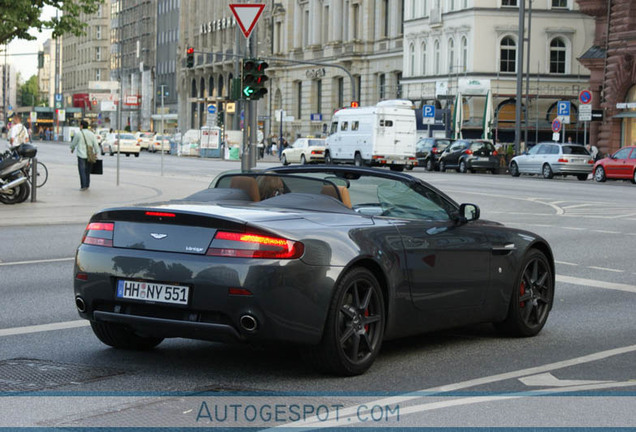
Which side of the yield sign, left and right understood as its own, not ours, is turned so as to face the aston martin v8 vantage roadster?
front

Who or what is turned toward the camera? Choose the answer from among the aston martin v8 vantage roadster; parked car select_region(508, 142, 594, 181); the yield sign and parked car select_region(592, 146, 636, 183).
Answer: the yield sign

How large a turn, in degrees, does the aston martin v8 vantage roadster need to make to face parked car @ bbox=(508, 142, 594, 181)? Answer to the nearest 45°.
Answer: approximately 45° to its left

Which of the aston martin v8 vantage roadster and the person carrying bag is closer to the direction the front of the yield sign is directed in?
the aston martin v8 vantage roadster

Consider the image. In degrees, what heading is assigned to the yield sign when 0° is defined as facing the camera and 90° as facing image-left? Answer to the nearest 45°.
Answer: approximately 0°

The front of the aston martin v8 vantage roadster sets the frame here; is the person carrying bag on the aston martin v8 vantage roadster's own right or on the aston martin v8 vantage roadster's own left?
on the aston martin v8 vantage roadster's own left

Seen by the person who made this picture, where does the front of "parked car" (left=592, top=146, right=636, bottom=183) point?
facing away from the viewer and to the left of the viewer

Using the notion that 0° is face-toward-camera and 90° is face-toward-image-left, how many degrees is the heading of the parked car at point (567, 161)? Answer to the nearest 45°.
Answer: approximately 135°

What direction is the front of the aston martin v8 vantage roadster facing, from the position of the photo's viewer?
facing away from the viewer and to the right of the viewer

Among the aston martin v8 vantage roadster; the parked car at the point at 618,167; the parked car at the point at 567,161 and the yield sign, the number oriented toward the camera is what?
1

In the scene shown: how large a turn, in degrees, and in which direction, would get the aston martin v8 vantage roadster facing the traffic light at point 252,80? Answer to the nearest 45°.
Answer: approximately 45° to its left

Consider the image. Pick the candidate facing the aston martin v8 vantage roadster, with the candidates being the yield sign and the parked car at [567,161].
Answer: the yield sign

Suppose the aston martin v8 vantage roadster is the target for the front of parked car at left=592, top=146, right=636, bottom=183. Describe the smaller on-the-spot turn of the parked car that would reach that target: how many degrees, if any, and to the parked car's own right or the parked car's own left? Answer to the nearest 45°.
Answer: approximately 135° to the parked car's own left

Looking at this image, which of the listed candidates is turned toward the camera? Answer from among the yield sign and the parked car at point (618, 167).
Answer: the yield sign
